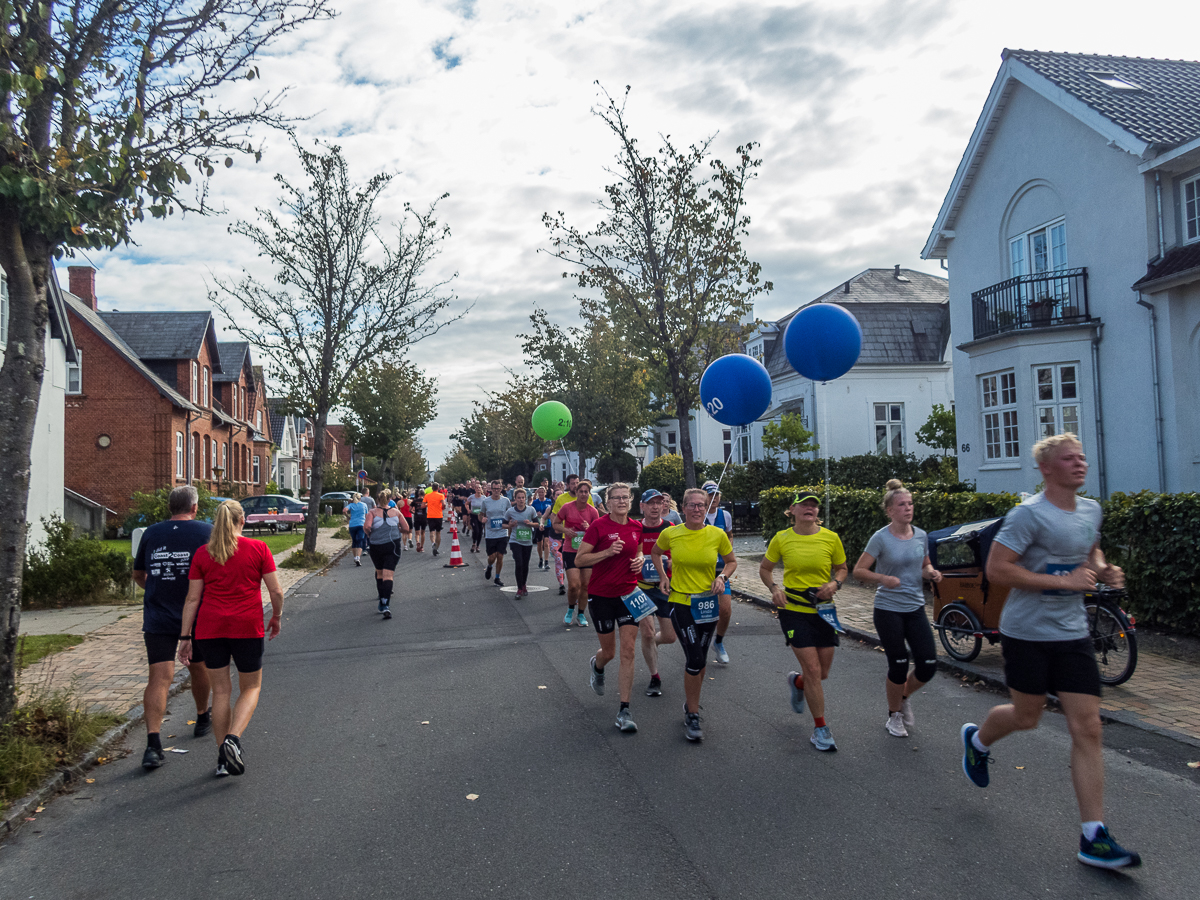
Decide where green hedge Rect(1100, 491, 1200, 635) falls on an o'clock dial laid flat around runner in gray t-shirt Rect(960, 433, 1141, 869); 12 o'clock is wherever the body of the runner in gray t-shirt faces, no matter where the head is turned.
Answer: The green hedge is roughly at 8 o'clock from the runner in gray t-shirt.

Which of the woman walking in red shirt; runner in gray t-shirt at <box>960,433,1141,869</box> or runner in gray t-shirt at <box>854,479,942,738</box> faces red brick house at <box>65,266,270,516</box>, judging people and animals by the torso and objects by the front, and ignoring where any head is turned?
the woman walking in red shirt

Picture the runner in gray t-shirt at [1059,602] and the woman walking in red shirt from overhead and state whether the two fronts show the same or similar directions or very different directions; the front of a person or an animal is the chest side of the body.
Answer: very different directions

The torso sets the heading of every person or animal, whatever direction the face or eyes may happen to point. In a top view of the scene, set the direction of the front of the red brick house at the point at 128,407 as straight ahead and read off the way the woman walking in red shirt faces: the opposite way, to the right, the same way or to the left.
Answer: to the left

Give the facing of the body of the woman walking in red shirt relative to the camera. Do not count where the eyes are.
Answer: away from the camera

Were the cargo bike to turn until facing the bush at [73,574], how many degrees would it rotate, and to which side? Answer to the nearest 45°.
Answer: approximately 45° to its left

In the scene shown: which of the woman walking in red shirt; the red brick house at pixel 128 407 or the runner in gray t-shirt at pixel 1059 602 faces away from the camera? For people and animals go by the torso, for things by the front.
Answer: the woman walking in red shirt

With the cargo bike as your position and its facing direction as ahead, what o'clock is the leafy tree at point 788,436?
The leafy tree is roughly at 1 o'clock from the cargo bike.

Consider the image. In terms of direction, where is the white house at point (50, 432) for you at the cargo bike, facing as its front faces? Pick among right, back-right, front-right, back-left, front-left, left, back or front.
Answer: front-left

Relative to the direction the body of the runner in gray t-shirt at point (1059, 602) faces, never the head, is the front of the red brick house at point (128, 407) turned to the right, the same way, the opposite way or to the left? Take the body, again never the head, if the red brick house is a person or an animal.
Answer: to the left

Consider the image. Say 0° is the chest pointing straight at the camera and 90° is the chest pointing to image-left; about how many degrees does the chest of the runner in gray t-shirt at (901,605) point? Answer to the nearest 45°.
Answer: approximately 315°

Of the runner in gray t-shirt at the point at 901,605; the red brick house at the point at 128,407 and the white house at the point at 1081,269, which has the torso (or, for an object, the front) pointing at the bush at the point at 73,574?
the white house

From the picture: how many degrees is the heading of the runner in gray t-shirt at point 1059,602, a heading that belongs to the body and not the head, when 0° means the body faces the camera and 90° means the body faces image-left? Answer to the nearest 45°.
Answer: approximately 315°

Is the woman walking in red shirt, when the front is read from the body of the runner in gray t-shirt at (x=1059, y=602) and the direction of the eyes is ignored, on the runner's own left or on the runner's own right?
on the runner's own right
